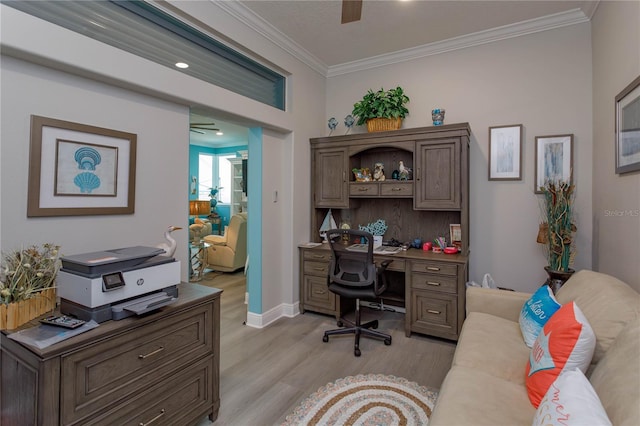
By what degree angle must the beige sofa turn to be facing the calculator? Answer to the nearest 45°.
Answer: approximately 45° to its left

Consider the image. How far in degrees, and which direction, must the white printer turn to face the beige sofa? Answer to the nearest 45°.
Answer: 0° — it already faces it

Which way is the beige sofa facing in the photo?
to the viewer's left

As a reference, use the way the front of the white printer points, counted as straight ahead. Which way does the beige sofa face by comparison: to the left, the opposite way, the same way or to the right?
the opposite way

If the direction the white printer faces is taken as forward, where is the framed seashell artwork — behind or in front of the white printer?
behind

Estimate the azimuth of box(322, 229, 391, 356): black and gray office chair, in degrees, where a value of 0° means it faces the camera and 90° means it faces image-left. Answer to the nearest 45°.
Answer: approximately 225°

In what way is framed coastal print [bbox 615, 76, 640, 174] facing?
to the viewer's left

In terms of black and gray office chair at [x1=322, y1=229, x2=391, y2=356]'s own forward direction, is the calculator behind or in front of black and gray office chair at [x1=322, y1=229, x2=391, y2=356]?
behind

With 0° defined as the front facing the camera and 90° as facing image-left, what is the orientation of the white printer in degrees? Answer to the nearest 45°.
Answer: approximately 315°

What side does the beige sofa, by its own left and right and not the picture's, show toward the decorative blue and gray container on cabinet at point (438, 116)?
right
